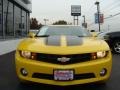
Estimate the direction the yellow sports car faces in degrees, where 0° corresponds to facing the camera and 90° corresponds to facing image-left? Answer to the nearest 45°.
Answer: approximately 0°

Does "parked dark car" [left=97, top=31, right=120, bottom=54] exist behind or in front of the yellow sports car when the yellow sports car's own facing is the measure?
behind
